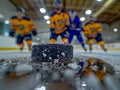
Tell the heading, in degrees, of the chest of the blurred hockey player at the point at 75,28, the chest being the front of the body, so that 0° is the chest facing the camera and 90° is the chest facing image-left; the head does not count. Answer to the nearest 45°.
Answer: approximately 45°

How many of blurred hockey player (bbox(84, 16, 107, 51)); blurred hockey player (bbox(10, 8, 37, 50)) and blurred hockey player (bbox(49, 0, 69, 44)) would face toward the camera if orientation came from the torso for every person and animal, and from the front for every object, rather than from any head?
3

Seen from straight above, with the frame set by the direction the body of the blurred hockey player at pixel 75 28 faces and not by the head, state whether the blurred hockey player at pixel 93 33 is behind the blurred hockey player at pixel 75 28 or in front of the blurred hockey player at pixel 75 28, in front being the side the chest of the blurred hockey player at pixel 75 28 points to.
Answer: behind

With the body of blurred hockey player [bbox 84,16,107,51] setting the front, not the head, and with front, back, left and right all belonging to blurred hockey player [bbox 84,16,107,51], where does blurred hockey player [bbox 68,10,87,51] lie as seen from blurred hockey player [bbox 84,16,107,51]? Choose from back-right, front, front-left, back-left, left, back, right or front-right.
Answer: front-right

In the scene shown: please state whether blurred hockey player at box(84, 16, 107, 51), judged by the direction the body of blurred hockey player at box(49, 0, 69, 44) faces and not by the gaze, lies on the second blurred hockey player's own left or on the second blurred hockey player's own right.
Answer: on the second blurred hockey player's own left

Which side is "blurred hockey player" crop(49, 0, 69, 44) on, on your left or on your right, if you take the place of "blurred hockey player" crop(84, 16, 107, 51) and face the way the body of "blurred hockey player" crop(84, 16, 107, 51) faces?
on your right

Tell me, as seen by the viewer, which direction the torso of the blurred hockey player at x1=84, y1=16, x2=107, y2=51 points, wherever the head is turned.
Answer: toward the camera

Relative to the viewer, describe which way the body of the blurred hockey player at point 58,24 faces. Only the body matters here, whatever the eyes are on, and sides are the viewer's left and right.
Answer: facing the viewer

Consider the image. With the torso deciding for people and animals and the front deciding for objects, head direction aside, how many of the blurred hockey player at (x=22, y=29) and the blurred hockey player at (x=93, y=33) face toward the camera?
2
